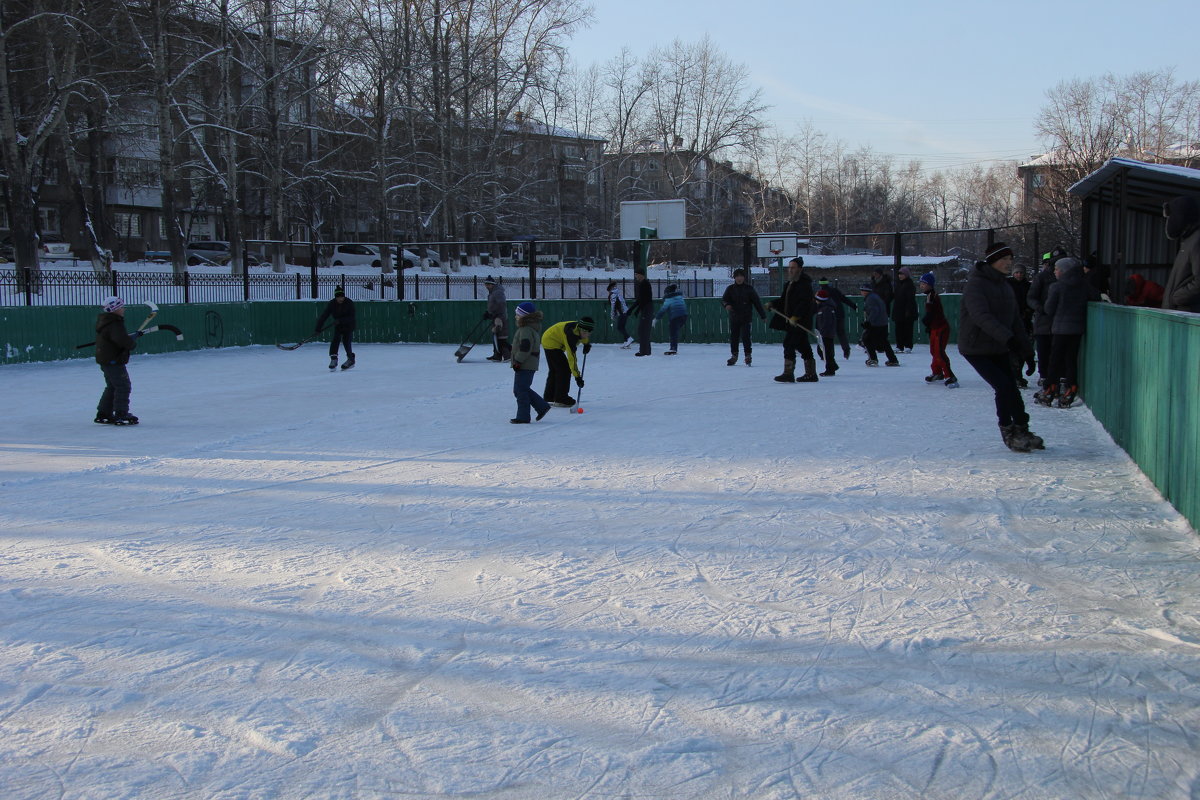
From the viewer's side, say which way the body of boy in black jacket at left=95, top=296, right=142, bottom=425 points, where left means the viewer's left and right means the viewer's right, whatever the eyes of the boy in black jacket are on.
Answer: facing to the right of the viewer

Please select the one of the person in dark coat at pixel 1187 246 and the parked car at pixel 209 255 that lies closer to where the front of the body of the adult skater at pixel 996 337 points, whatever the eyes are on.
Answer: the person in dark coat

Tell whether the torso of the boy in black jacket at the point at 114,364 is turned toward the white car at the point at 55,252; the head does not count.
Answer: no

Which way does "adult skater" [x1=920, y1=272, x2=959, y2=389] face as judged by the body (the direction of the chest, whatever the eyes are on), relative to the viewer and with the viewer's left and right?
facing to the left of the viewer

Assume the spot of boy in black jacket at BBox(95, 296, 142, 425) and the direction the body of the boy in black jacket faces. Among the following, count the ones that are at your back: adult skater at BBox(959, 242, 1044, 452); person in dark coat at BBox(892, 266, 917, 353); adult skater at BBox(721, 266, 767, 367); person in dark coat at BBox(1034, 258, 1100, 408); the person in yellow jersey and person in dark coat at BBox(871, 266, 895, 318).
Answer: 0

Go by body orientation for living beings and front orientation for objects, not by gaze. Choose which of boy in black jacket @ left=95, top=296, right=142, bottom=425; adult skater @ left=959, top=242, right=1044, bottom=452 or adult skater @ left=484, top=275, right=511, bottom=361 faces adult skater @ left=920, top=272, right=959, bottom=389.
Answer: the boy in black jacket

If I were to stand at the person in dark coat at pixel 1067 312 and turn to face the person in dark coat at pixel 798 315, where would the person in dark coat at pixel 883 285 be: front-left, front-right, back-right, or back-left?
front-right

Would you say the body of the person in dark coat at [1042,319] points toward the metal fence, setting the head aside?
no

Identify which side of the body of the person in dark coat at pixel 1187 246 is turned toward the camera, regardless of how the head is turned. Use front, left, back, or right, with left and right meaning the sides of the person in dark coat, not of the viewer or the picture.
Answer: left

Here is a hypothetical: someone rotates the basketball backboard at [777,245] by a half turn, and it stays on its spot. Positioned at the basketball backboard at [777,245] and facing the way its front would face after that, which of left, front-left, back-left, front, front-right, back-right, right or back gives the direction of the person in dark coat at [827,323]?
back

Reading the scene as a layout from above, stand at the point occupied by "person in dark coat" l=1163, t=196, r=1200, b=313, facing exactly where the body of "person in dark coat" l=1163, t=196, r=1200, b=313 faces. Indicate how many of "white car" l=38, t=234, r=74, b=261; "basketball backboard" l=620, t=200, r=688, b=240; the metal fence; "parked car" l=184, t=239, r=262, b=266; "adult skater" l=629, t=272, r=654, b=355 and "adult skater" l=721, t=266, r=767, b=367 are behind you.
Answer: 0

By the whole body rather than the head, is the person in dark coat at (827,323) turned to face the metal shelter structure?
no
